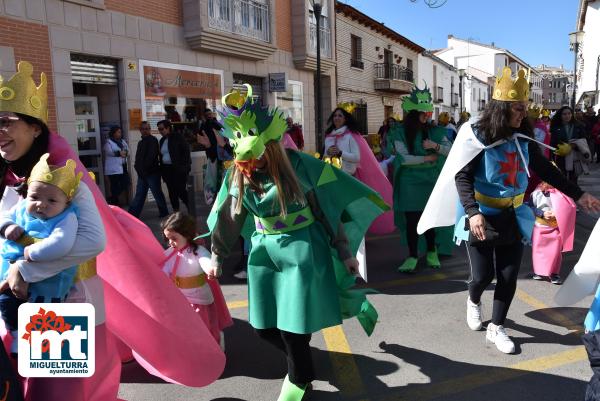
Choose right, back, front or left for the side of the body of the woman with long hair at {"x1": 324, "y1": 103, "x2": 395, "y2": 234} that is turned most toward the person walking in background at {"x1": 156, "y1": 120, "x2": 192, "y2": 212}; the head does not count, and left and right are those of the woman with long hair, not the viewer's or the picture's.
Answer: right

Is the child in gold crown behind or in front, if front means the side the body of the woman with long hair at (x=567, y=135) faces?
in front

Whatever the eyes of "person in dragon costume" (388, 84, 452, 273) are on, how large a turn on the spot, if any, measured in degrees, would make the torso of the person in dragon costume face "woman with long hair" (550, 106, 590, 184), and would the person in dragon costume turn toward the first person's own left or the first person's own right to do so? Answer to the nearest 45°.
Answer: approximately 135° to the first person's own left

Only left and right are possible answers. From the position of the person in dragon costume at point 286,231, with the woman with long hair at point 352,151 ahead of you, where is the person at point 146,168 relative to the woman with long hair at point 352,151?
left

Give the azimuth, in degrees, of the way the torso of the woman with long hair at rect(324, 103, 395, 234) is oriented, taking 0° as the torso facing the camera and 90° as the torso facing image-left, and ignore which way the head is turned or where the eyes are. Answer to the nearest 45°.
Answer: approximately 45°

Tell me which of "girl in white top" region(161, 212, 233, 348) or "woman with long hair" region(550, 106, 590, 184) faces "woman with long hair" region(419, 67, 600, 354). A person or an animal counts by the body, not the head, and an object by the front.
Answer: "woman with long hair" region(550, 106, 590, 184)

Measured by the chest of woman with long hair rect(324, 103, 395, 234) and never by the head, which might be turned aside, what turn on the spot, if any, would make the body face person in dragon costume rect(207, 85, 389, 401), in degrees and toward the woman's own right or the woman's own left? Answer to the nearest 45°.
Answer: approximately 45° to the woman's own left

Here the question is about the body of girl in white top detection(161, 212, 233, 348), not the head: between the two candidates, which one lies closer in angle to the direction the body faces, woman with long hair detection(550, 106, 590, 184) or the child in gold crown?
the child in gold crown

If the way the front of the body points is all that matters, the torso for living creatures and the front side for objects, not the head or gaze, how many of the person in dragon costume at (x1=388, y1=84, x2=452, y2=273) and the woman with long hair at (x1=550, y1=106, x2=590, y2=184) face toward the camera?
2

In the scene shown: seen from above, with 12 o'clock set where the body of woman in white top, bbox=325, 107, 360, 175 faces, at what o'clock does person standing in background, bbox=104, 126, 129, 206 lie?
The person standing in background is roughly at 3 o'clock from the woman in white top.
